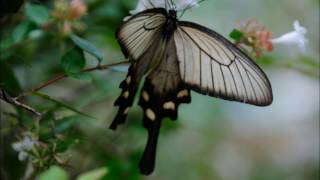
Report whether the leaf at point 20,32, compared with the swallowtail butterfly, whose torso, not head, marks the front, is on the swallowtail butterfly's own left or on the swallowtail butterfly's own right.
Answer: on the swallowtail butterfly's own left

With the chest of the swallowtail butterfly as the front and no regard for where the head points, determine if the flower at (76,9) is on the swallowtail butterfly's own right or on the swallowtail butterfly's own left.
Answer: on the swallowtail butterfly's own left

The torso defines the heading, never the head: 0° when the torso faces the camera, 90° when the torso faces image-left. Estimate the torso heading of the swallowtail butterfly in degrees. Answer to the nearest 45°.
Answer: approximately 180°
